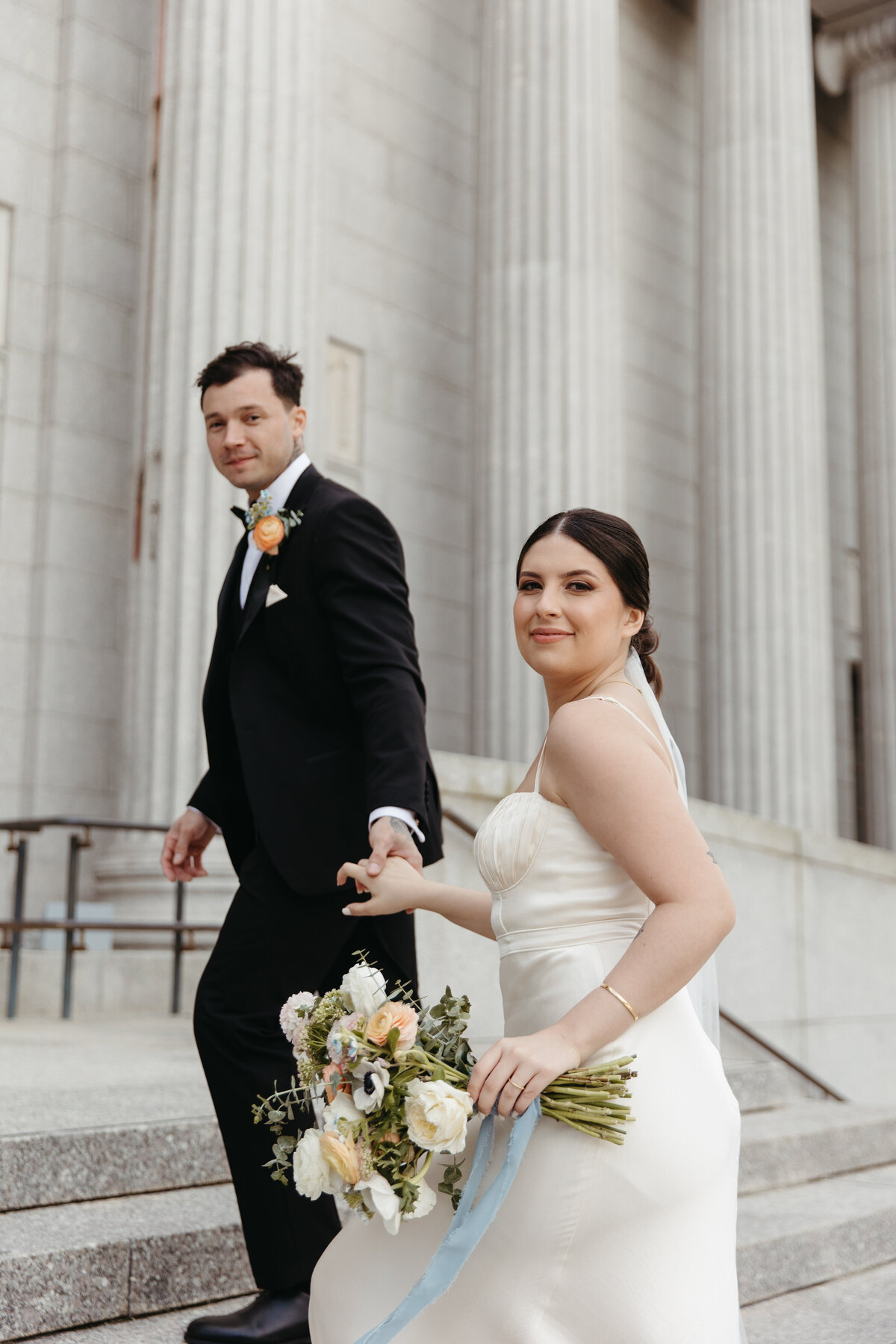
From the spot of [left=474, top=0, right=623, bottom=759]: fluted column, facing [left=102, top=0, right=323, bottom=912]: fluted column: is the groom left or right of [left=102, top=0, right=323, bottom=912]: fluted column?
left

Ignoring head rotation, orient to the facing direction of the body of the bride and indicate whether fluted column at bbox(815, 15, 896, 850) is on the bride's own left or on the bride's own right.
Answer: on the bride's own right

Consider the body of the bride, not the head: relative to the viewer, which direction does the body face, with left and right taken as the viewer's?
facing to the left of the viewer

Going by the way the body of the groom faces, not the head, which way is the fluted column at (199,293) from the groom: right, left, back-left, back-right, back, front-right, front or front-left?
back-right

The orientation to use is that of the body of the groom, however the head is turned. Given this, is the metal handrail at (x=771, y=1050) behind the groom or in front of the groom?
behind

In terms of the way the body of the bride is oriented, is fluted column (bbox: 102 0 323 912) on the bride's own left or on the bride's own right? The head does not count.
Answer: on the bride's own right

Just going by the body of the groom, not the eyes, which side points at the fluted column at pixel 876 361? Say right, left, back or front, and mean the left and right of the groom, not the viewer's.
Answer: back
